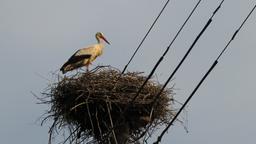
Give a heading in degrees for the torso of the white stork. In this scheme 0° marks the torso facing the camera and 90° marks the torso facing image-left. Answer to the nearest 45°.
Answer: approximately 270°
